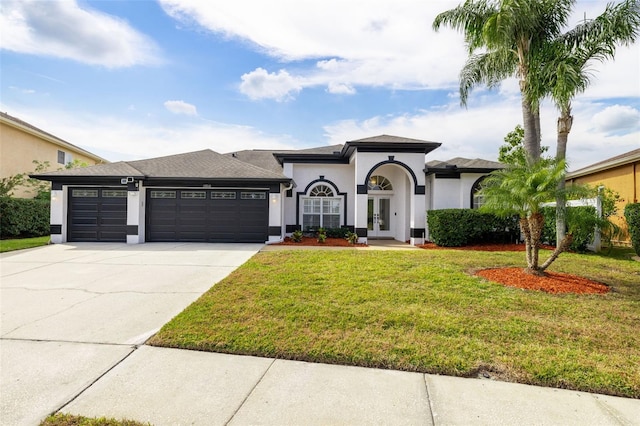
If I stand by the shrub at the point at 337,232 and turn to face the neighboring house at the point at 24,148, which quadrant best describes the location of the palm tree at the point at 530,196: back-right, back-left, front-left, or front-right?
back-left

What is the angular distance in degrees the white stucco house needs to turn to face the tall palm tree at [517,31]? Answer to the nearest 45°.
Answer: approximately 45° to its left

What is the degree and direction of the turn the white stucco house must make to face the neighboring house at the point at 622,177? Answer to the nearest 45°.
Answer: approximately 90° to its left

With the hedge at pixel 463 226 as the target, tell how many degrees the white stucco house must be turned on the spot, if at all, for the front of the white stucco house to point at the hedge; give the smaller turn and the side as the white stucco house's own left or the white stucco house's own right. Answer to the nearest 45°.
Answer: approximately 90° to the white stucco house's own left

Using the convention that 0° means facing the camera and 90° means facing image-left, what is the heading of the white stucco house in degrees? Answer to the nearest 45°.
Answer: approximately 0°

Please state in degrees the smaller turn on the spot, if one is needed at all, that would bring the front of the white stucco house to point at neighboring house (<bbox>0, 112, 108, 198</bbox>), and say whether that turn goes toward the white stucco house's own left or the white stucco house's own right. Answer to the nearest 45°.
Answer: approximately 135° to the white stucco house's own right

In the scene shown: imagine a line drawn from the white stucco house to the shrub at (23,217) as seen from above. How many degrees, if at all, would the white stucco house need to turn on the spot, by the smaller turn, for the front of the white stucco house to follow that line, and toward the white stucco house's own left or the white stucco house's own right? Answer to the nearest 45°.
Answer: approximately 90° to the white stucco house's own right

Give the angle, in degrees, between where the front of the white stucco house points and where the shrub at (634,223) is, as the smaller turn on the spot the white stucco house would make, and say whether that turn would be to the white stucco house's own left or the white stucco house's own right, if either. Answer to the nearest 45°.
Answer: approximately 45° to the white stucco house's own left
